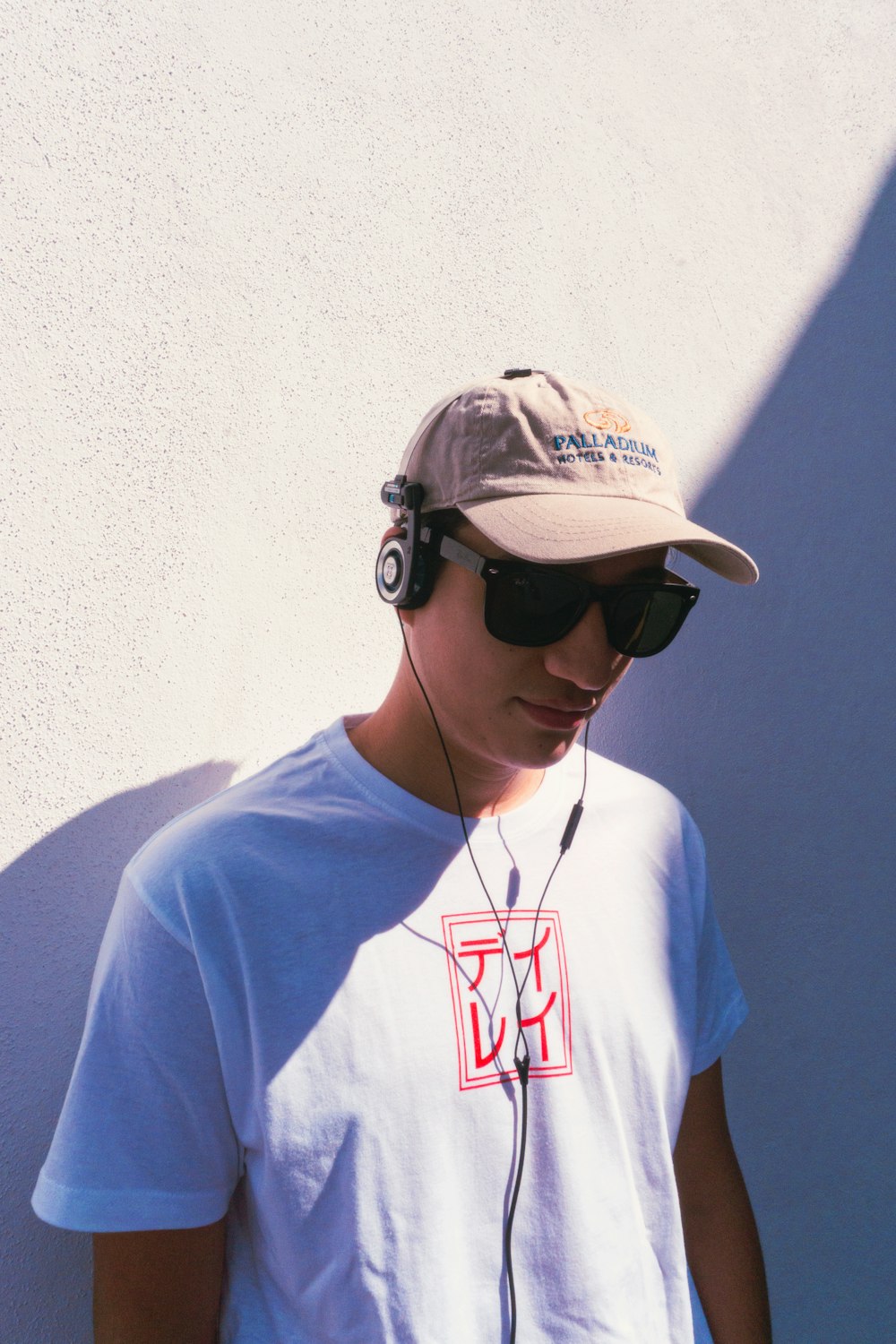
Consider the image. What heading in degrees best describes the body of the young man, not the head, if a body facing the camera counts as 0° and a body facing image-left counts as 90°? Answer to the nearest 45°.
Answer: approximately 315°

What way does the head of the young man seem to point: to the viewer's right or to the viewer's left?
to the viewer's right
